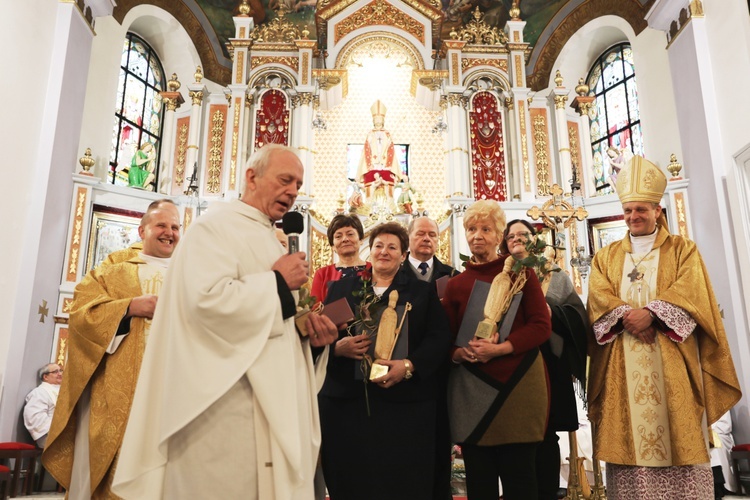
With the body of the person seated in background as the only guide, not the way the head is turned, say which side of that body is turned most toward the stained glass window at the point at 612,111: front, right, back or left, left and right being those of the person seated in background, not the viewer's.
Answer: front

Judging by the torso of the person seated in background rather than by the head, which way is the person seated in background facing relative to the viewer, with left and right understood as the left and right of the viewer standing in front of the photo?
facing to the right of the viewer

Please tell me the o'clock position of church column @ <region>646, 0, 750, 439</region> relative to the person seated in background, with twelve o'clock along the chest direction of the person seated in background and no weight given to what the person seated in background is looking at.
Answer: The church column is roughly at 1 o'clock from the person seated in background.

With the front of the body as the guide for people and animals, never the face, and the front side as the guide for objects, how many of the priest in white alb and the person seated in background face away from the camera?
0

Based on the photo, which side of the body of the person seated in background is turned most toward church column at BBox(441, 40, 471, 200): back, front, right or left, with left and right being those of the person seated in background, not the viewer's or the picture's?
front

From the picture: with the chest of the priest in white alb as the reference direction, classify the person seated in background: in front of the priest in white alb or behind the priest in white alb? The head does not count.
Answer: behind

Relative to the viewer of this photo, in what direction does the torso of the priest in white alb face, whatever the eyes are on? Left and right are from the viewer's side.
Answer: facing the viewer and to the right of the viewer

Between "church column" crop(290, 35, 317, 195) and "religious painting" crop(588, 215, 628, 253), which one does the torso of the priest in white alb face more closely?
the religious painting
